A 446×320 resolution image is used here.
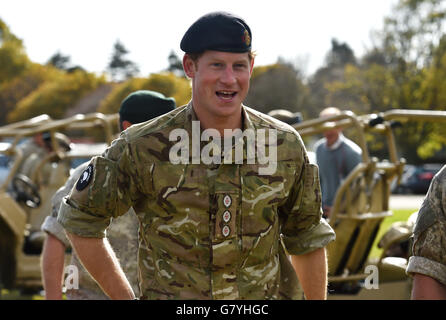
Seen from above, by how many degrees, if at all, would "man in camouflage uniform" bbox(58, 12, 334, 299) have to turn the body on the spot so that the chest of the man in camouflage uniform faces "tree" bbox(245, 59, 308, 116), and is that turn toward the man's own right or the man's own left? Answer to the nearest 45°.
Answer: approximately 180°

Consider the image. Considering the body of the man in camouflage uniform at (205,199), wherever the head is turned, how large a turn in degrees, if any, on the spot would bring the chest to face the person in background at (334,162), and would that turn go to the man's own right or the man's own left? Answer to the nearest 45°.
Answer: approximately 180°

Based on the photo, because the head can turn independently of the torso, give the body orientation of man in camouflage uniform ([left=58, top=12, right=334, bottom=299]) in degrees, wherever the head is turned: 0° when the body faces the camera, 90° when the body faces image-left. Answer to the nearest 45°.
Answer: approximately 0°

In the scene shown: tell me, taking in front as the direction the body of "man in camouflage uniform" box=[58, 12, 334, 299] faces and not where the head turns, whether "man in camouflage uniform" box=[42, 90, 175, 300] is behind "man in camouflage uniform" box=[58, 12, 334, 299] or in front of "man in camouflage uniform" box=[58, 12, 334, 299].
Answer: behind

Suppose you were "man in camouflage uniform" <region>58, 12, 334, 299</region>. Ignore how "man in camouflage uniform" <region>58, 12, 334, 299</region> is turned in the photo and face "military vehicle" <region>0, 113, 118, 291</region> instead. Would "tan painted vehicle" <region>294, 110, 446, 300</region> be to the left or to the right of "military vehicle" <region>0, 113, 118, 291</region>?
right

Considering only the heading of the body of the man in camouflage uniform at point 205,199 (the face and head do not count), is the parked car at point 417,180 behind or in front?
behind

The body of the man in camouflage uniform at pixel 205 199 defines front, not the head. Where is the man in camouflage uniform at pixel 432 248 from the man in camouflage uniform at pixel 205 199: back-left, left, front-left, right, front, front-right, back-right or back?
left

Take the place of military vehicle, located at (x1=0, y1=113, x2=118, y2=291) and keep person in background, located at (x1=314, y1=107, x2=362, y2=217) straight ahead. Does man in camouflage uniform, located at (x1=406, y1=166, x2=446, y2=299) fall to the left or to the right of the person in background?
right
